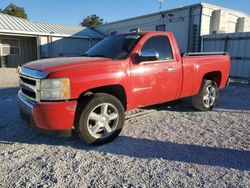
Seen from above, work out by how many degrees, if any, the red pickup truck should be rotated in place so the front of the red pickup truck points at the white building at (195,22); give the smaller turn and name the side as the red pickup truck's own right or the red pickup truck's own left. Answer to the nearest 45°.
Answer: approximately 135° to the red pickup truck's own right

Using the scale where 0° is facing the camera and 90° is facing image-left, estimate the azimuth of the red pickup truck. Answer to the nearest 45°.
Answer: approximately 45°

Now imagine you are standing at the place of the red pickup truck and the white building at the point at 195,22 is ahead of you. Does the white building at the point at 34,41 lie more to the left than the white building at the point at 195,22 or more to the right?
left

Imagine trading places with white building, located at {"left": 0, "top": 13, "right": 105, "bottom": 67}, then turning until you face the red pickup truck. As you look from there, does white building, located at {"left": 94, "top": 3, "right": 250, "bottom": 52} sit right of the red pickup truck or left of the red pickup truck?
left

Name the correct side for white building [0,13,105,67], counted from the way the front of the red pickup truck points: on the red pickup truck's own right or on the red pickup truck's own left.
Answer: on the red pickup truck's own right
